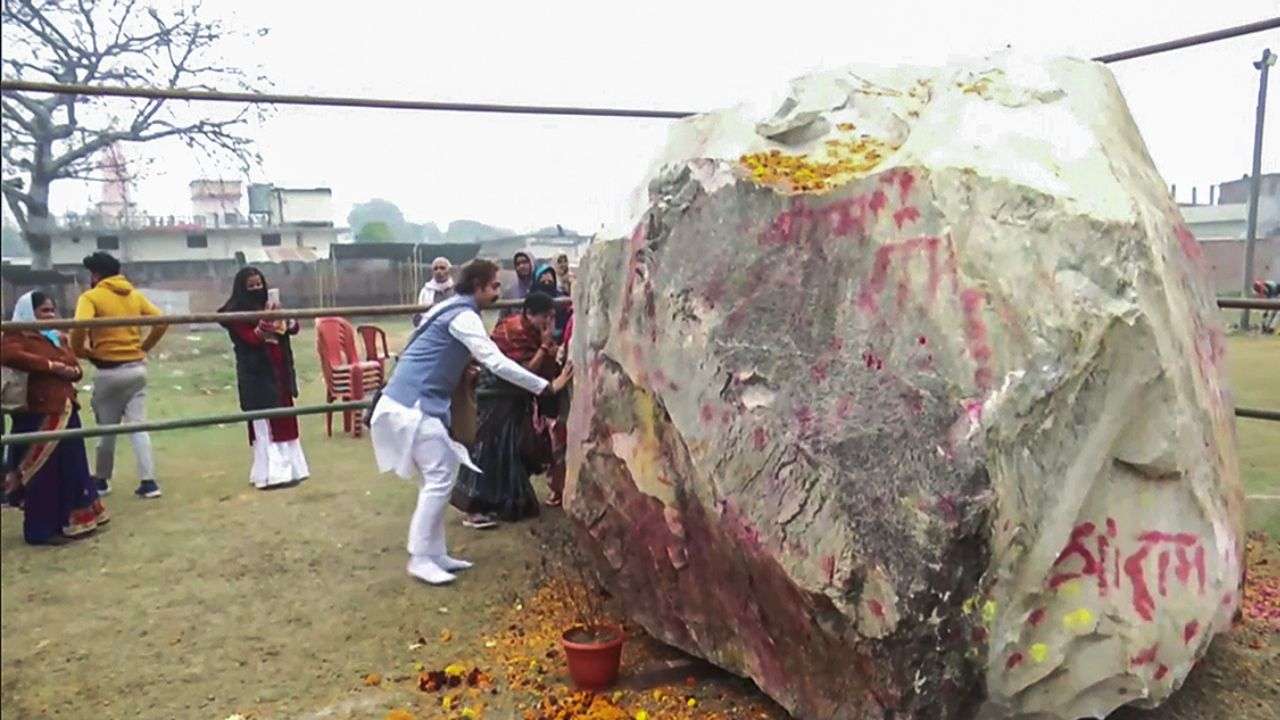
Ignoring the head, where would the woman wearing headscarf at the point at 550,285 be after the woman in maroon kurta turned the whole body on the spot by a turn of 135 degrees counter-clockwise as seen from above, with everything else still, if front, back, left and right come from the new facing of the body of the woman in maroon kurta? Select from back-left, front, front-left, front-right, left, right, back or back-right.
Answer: right

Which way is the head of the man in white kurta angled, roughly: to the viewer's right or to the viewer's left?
to the viewer's right

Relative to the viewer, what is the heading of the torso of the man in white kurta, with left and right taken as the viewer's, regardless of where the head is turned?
facing to the right of the viewer

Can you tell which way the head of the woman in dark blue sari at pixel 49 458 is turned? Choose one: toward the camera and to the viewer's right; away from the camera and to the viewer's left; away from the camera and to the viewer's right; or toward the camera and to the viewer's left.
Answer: toward the camera and to the viewer's right

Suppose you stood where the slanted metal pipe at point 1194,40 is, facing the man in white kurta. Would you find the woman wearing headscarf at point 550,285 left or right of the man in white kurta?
right

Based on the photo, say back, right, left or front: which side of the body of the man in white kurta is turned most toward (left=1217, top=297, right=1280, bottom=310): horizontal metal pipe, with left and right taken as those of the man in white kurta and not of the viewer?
front

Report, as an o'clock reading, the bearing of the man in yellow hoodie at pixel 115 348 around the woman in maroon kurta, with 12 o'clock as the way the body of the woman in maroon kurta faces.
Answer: The man in yellow hoodie is roughly at 4 o'clock from the woman in maroon kurta.

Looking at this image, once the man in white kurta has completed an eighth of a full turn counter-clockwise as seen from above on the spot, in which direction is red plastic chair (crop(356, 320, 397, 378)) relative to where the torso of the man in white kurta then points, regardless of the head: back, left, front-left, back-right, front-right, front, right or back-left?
front-left

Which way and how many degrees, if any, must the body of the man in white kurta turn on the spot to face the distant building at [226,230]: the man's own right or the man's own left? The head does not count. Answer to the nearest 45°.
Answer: approximately 90° to the man's own left

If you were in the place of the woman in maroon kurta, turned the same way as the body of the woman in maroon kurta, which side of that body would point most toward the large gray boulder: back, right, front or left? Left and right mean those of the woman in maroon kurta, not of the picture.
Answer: front

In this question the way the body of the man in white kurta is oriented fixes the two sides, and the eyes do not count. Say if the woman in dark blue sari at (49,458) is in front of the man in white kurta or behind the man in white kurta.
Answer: behind

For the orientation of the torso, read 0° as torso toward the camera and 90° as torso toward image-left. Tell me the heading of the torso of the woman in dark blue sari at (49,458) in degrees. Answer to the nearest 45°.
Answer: approximately 315°

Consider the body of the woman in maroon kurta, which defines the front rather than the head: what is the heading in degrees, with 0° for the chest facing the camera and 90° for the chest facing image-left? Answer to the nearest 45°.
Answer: approximately 315°
